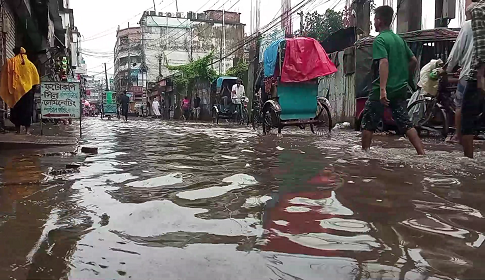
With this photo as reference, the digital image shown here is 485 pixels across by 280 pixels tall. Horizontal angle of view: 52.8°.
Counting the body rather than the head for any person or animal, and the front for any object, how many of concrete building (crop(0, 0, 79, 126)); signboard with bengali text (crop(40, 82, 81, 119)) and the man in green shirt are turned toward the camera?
1

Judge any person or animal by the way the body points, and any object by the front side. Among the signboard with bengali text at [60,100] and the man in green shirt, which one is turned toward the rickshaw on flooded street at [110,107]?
the man in green shirt

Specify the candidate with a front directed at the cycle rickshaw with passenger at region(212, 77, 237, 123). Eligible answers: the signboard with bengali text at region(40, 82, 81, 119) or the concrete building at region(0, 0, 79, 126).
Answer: the concrete building

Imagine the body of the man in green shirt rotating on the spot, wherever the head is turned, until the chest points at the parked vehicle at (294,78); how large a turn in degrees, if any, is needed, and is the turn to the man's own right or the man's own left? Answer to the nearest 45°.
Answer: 0° — they already face it

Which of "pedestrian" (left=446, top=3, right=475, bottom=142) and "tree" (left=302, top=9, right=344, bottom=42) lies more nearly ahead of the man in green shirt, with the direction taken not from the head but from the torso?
the tree

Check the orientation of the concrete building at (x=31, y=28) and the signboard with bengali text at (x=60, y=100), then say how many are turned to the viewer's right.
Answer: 1

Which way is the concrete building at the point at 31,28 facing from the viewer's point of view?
to the viewer's right

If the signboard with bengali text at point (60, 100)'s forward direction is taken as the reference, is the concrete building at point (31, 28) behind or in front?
behind

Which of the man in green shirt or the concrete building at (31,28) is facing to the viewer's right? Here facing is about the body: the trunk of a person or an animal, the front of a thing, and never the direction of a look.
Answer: the concrete building

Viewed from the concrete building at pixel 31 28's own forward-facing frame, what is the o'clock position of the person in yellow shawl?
The person in yellow shawl is roughly at 3 o'clock from the concrete building.

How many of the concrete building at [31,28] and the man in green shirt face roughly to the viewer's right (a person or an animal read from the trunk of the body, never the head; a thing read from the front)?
1

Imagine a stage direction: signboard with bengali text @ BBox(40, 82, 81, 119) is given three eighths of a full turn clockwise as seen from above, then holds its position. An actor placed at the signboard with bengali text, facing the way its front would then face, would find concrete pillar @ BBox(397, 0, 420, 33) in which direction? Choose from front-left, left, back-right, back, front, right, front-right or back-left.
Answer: back-right

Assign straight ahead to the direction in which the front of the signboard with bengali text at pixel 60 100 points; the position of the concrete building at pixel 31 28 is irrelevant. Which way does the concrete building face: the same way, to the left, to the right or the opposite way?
to the left
